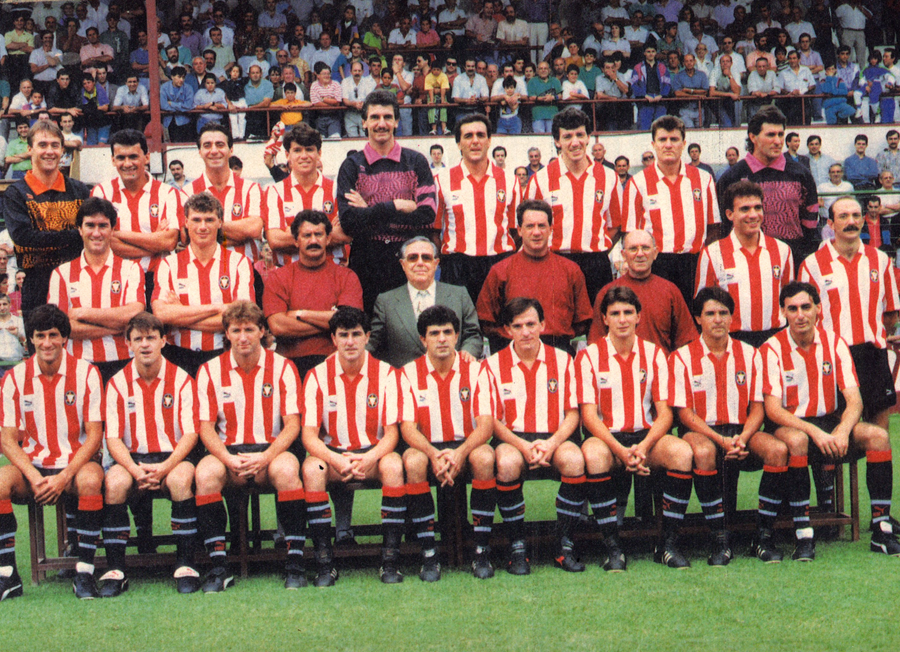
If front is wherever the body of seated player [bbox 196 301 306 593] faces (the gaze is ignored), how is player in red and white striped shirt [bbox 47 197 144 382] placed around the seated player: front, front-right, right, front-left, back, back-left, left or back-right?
back-right

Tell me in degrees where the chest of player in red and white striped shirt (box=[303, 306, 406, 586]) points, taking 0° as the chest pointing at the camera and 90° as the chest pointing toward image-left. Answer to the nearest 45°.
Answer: approximately 0°

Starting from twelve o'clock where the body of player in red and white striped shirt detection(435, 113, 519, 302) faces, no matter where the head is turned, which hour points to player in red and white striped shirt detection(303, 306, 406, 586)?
player in red and white striped shirt detection(303, 306, 406, 586) is roughly at 1 o'clock from player in red and white striped shirt detection(435, 113, 519, 302).

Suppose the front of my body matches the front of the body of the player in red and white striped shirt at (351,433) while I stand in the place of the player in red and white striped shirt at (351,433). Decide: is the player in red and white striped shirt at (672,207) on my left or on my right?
on my left

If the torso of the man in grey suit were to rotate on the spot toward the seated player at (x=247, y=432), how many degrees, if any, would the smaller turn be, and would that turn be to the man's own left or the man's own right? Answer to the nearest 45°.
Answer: approximately 45° to the man's own right

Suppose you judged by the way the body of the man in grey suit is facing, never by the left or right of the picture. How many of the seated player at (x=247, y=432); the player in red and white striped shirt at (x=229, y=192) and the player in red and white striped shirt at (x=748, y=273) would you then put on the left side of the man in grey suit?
1

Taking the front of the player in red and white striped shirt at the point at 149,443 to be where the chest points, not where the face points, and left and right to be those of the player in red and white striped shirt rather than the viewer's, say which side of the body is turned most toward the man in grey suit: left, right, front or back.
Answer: left
